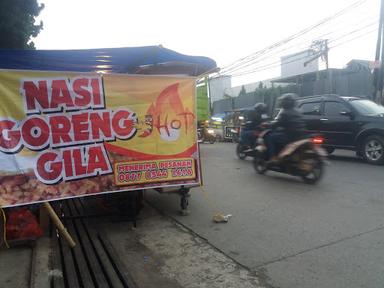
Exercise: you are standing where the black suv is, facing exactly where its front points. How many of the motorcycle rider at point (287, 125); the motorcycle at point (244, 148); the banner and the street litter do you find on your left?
0

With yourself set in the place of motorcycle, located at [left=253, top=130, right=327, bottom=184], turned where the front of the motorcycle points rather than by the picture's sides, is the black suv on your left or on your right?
on your right

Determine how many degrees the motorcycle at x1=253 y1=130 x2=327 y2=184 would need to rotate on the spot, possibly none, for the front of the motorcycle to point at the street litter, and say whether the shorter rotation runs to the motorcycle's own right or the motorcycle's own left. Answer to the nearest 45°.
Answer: approximately 90° to the motorcycle's own left

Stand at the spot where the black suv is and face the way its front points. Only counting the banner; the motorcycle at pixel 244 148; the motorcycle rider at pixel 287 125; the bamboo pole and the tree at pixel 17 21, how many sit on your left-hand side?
0

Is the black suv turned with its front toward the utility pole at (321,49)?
no

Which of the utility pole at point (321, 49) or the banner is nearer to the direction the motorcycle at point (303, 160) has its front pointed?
the utility pole

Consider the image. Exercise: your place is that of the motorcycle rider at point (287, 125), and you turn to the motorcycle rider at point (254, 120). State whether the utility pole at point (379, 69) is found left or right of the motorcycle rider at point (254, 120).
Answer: right

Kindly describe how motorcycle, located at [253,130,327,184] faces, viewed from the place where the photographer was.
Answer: facing away from the viewer and to the left of the viewer

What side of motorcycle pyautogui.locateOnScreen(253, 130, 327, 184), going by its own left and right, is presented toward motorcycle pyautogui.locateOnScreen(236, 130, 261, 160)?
front

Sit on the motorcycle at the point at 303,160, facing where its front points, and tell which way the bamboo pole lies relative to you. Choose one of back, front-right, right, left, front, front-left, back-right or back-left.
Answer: left

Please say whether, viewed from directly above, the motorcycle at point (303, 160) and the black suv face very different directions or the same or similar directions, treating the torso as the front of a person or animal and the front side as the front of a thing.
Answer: very different directions

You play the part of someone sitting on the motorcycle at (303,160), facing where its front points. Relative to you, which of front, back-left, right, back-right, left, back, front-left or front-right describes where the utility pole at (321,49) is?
front-right

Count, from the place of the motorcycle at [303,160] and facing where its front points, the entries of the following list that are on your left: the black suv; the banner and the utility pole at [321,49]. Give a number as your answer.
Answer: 1

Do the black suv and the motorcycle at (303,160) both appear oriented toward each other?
no

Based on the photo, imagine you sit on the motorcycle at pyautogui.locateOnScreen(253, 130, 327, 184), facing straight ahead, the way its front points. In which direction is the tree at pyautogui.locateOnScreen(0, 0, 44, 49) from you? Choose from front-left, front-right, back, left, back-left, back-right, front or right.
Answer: front-left

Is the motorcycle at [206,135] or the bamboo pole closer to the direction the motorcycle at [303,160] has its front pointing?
the motorcycle

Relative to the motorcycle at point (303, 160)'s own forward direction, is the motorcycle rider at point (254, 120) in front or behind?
in front
